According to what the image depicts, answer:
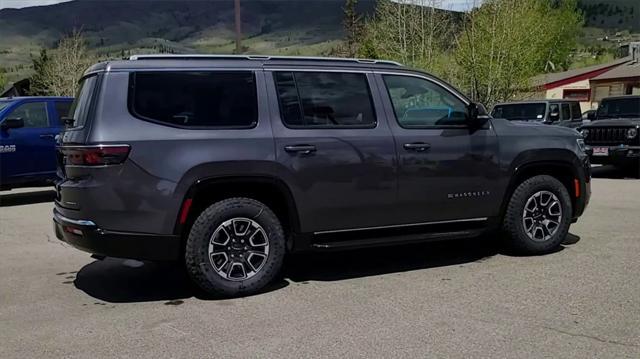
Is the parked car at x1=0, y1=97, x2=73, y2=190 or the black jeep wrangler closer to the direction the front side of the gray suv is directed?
the black jeep wrangler

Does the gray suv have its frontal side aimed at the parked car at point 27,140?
no

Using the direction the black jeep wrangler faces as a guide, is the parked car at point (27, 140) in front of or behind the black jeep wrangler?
in front

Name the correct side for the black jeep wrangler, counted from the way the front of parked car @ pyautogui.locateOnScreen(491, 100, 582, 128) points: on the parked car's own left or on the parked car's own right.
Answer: on the parked car's own left

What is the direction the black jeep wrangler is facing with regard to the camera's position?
facing the viewer and to the left of the viewer

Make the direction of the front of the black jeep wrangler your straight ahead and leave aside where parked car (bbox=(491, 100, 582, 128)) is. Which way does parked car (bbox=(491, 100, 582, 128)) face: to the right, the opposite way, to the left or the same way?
the same way

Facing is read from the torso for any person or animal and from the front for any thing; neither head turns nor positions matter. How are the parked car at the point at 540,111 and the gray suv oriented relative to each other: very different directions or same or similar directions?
very different directions

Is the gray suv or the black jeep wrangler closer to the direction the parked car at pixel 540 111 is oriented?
the gray suv

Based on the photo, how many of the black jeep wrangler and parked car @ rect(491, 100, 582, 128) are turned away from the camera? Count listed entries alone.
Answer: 0

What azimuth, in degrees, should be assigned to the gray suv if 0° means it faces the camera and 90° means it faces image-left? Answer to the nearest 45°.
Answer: approximately 225°

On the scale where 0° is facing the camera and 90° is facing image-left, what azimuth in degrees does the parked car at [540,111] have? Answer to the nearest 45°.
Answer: approximately 45°
